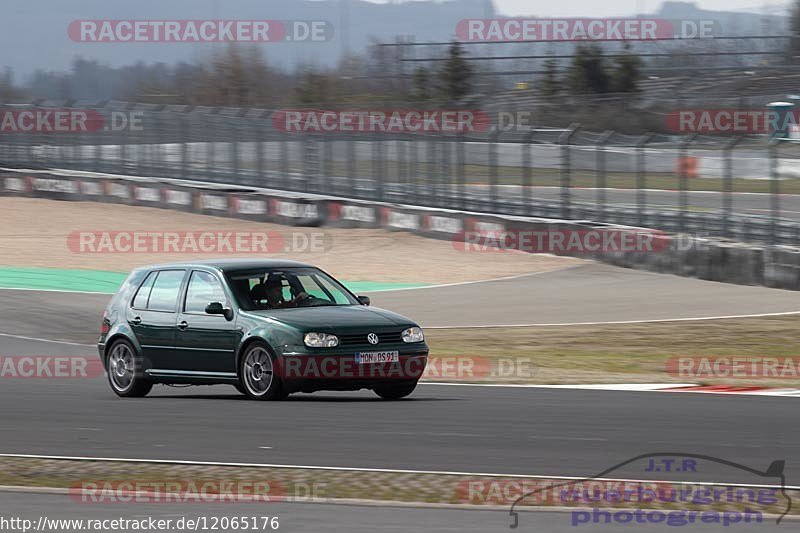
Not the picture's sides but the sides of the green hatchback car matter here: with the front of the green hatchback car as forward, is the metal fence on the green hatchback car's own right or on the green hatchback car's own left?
on the green hatchback car's own left

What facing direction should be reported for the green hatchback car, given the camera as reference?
facing the viewer and to the right of the viewer
